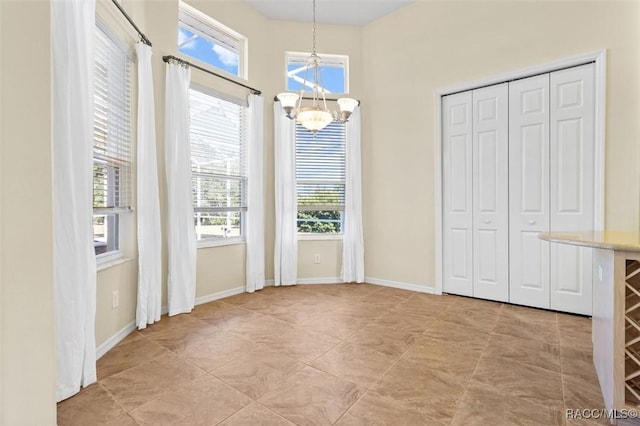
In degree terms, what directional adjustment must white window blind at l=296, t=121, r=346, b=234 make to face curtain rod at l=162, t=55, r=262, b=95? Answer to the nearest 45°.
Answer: approximately 45° to its right

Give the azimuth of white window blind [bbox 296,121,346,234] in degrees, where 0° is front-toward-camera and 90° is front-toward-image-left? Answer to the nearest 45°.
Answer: approximately 0°

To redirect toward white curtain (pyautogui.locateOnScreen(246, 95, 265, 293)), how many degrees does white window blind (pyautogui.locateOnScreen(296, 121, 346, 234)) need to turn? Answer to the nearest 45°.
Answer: approximately 45° to its right

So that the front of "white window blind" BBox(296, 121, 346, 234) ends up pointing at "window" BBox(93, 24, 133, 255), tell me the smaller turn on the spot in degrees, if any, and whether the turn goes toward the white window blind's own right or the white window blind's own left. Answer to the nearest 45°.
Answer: approximately 45° to the white window blind's own right

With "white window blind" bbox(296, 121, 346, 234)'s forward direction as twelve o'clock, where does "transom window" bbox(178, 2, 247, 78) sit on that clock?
The transom window is roughly at 2 o'clock from the white window blind.

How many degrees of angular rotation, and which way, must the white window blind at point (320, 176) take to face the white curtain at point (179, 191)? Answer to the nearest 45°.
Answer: approximately 45° to its right

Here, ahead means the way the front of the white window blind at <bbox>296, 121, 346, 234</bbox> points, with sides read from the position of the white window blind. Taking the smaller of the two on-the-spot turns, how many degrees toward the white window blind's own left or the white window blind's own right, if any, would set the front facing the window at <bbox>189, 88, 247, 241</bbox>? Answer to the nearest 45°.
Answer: approximately 45° to the white window blind's own right
